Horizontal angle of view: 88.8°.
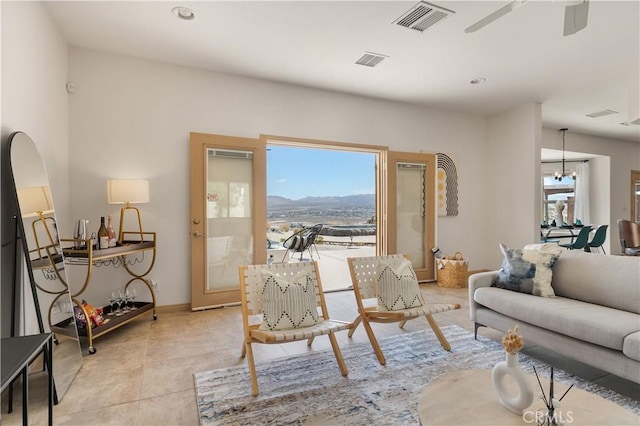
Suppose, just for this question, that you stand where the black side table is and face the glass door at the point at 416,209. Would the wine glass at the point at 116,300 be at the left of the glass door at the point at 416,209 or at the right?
left

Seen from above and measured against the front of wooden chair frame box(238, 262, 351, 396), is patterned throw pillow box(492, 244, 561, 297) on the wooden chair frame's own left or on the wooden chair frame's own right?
on the wooden chair frame's own left

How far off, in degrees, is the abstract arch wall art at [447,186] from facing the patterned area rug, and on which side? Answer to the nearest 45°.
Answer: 0° — it already faces it

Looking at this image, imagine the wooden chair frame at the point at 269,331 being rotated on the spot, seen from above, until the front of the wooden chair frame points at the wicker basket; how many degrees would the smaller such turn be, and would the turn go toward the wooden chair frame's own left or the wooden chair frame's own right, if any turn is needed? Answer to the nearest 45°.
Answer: approximately 90° to the wooden chair frame's own left

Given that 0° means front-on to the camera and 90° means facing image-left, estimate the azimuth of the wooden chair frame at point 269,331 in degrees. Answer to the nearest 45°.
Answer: approximately 315°

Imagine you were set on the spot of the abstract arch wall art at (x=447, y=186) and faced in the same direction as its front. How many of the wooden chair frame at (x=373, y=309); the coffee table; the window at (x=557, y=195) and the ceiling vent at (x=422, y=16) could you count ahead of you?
3

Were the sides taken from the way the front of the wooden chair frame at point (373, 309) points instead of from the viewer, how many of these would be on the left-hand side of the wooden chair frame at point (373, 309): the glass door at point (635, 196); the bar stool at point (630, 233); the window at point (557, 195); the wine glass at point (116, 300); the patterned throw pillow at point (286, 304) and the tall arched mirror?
3

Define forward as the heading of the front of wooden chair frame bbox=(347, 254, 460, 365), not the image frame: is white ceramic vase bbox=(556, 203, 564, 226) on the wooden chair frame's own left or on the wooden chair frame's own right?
on the wooden chair frame's own left

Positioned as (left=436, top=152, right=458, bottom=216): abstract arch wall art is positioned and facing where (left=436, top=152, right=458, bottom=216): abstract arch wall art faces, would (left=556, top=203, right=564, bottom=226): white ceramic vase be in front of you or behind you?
behind

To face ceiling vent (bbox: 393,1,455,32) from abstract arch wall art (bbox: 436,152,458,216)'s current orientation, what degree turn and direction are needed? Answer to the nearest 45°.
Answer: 0° — it already faces it
